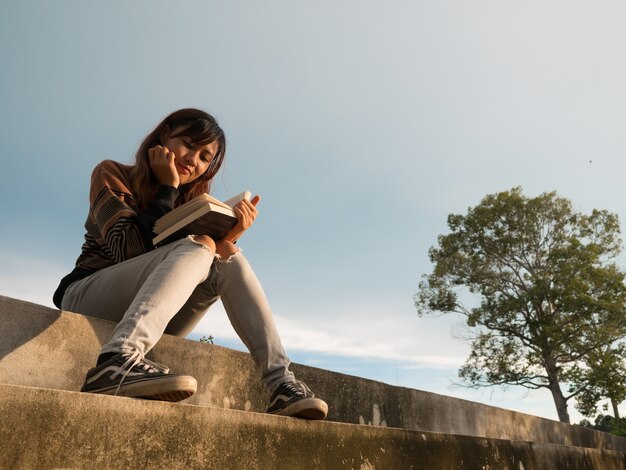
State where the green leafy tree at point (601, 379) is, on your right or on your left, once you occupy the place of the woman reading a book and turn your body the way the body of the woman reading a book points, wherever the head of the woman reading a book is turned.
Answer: on your left

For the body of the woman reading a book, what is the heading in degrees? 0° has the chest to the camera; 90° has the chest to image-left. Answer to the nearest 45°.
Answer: approximately 315°

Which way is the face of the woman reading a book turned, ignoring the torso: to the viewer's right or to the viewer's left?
to the viewer's right
